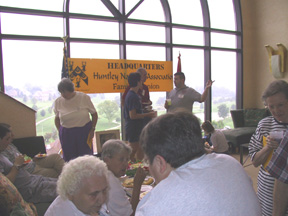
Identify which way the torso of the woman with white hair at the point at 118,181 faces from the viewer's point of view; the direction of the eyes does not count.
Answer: to the viewer's right

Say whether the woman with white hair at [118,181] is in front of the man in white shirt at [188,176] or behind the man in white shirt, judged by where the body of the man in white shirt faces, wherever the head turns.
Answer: in front

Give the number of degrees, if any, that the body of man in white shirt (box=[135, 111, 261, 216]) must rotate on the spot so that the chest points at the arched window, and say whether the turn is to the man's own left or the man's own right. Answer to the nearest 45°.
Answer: approximately 45° to the man's own right

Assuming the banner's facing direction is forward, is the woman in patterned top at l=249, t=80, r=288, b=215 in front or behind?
in front

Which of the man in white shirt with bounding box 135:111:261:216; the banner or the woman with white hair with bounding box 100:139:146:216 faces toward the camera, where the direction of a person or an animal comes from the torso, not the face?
the banner

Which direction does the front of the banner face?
toward the camera

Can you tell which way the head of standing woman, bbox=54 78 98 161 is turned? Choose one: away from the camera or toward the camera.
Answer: toward the camera

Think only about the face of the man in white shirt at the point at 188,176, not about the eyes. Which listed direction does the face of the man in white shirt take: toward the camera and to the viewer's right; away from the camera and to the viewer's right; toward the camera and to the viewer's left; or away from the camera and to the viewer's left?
away from the camera and to the viewer's left

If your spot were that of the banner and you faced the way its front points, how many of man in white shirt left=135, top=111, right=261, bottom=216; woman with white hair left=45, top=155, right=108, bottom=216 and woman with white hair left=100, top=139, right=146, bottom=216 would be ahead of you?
3

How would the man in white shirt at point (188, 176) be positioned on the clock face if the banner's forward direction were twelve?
The man in white shirt is roughly at 12 o'clock from the banner.

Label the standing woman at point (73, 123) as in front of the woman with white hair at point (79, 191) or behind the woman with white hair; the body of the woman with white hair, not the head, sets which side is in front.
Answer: behind

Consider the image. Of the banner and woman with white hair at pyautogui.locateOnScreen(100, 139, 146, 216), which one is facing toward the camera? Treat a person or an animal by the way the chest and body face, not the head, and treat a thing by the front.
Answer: the banner
